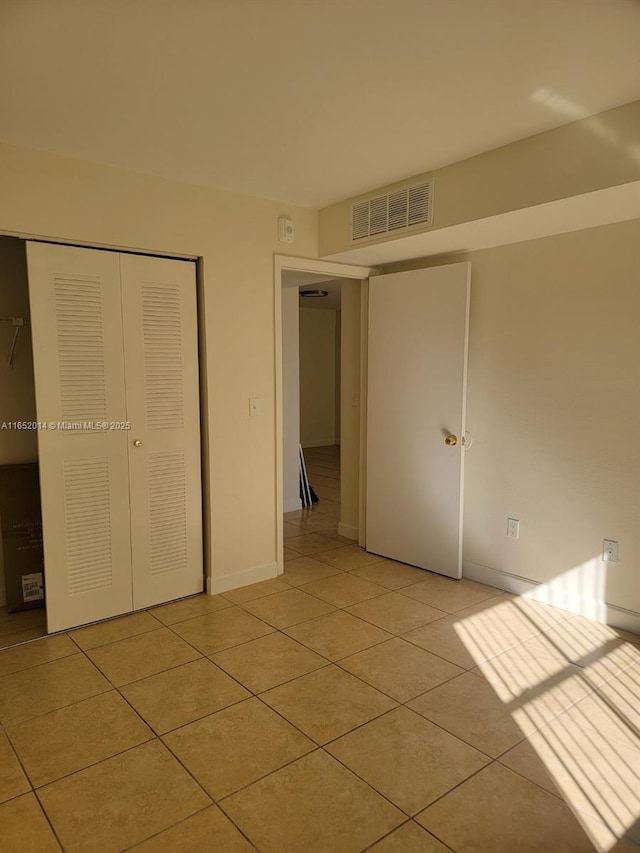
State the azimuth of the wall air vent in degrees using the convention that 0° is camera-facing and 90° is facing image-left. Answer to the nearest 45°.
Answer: approximately 45°

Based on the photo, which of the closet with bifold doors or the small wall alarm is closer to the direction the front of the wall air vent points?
the closet with bifold doors

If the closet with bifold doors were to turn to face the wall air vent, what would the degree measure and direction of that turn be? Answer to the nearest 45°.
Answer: approximately 45° to its left

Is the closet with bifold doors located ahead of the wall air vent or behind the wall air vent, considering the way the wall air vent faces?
ahead

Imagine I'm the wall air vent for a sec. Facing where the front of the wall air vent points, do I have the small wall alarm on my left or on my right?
on my right

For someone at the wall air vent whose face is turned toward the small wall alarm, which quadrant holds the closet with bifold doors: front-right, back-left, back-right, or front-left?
front-left

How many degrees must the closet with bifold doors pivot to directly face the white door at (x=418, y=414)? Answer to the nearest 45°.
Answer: approximately 45° to its left

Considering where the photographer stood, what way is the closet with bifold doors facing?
facing the viewer and to the right of the viewer

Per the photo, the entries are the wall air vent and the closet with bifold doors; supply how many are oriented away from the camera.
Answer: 0
